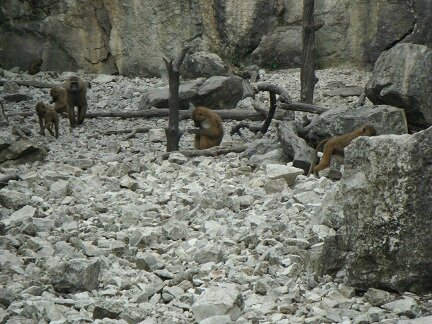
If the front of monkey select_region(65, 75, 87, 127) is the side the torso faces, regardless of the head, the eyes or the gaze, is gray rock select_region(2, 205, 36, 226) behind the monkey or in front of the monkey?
in front

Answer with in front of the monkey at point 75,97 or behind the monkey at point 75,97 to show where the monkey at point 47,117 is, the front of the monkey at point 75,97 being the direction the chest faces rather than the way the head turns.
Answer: in front

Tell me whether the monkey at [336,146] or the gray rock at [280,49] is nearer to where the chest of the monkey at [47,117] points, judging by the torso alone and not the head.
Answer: the monkey

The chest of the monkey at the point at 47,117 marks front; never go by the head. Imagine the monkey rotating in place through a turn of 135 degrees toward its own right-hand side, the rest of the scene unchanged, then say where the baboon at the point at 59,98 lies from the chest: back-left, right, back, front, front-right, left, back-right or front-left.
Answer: front

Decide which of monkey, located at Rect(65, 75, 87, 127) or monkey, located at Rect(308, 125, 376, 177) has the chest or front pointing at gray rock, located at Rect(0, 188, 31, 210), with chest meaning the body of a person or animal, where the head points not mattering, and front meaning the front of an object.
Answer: monkey, located at Rect(65, 75, 87, 127)

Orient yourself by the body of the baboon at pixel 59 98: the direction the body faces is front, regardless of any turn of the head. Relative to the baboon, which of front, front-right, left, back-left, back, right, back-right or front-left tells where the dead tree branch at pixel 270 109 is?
back-left

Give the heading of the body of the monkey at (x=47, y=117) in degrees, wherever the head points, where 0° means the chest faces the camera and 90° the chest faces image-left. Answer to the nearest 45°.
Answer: approximately 45°

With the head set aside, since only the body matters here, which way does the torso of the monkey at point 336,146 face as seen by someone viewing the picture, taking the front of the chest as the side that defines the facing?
to the viewer's right

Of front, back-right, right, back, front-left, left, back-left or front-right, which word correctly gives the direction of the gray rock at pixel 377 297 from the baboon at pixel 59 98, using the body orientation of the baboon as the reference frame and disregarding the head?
left

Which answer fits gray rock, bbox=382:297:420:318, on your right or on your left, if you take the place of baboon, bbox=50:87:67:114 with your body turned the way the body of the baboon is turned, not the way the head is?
on your left

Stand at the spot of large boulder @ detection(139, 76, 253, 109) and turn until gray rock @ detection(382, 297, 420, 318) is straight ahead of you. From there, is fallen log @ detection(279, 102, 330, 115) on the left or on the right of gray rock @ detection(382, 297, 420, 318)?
left

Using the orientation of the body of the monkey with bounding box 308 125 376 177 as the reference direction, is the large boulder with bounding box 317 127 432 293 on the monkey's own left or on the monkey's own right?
on the monkey's own right
